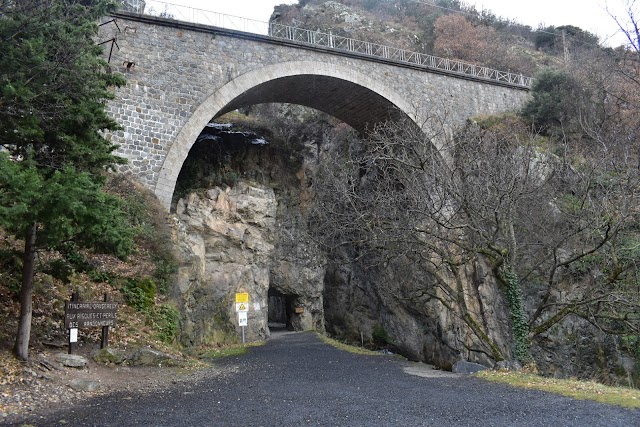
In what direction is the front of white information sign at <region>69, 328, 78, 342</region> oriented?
toward the camera

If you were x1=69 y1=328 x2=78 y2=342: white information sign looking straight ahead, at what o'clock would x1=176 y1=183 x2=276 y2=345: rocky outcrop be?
The rocky outcrop is roughly at 7 o'clock from the white information sign.

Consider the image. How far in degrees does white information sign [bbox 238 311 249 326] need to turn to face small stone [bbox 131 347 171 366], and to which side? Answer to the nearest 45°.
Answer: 0° — it already faces it

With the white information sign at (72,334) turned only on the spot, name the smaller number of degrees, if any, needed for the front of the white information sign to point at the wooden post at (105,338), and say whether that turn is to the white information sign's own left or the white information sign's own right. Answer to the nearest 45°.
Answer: approximately 135° to the white information sign's own left

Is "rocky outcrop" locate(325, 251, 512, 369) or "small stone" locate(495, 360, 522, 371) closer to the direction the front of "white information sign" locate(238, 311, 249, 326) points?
the small stone

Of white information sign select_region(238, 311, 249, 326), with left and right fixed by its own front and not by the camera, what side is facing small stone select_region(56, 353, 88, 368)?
front

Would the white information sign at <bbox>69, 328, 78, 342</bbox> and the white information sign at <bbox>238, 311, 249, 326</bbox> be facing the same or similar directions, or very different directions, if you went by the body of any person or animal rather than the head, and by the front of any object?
same or similar directions

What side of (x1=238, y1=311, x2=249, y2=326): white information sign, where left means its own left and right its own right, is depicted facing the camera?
front

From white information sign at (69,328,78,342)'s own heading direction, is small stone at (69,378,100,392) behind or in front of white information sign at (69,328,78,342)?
in front

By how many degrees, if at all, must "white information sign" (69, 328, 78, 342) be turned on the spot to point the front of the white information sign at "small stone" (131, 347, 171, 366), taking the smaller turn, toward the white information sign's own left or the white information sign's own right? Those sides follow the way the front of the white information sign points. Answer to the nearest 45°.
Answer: approximately 135° to the white information sign's own left

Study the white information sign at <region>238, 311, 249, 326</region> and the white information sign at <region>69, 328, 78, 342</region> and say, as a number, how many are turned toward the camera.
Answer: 2

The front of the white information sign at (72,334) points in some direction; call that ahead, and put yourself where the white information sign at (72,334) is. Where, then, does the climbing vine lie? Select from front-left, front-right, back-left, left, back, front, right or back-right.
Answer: left

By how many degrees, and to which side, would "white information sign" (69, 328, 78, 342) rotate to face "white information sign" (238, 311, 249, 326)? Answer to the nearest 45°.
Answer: approximately 135° to its left

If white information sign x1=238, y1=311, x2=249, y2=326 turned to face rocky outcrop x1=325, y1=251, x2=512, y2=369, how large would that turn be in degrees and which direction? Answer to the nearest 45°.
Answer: approximately 90° to its left
